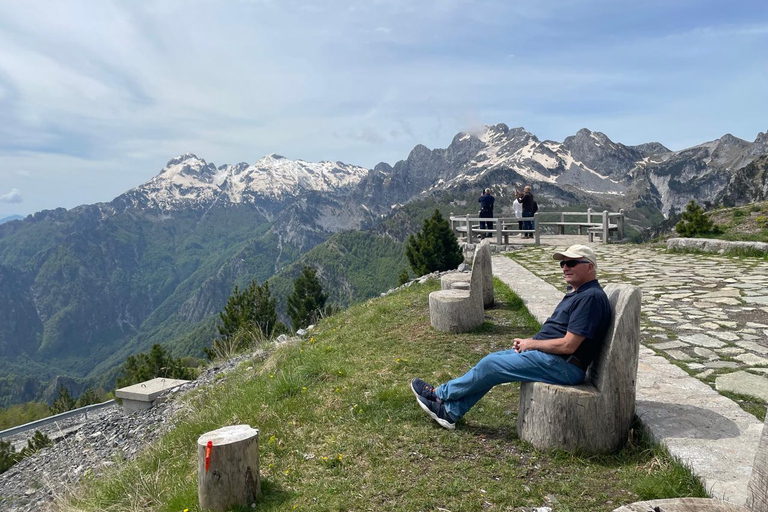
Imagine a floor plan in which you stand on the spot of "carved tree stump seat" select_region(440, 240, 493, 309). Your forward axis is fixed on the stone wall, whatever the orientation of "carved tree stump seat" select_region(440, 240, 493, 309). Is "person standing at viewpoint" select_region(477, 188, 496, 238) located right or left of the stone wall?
left

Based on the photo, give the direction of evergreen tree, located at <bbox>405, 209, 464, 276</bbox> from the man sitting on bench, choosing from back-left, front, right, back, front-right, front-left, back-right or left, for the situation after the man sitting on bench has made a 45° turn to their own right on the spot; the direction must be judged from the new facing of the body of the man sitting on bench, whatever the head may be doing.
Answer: front-right

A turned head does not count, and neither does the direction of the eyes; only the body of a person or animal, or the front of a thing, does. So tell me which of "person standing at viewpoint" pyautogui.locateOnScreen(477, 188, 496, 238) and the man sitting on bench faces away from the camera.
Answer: the person standing at viewpoint

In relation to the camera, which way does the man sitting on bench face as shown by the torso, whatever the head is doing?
to the viewer's left

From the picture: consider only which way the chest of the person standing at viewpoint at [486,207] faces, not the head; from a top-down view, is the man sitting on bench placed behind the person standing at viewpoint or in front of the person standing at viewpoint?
behind

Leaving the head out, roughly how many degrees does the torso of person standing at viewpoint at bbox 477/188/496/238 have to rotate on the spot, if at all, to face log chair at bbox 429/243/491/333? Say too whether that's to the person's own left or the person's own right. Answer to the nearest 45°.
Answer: approximately 180°

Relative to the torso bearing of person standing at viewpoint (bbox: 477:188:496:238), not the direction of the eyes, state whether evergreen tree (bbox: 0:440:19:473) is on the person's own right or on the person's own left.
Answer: on the person's own left

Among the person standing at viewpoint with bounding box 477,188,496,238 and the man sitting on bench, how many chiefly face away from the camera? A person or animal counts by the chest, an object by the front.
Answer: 1

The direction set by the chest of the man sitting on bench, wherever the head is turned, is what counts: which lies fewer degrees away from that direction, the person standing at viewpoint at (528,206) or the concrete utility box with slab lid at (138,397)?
the concrete utility box with slab lid

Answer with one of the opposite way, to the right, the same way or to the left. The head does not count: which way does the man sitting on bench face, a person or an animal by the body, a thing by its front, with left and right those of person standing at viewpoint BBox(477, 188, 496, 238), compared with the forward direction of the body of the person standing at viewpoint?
to the left

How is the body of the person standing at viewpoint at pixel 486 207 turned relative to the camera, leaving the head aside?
away from the camera

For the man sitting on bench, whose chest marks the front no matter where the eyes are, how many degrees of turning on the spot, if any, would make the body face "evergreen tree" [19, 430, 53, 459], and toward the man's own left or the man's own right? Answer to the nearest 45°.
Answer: approximately 45° to the man's own right

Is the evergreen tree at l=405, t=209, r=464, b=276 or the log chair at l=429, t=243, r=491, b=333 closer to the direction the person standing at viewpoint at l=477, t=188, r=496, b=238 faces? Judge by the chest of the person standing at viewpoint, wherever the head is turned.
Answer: the evergreen tree

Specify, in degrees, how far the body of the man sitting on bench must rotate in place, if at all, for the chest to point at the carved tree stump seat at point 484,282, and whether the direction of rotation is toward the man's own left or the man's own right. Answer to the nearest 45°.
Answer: approximately 90° to the man's own right
